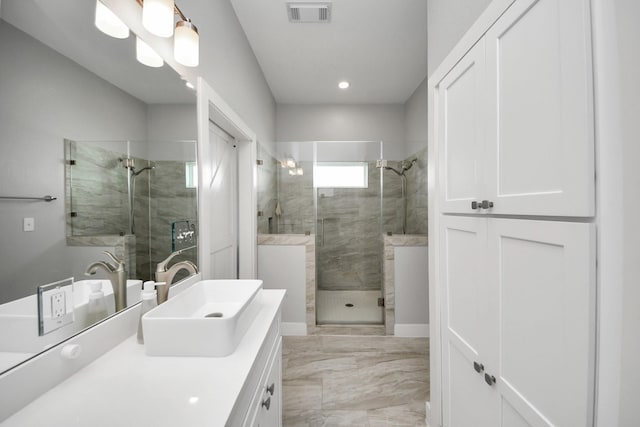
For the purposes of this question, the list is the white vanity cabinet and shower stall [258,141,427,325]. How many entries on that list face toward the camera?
1

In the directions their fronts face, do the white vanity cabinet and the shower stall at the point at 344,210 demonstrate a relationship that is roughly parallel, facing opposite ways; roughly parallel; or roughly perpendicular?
roughly perpendicular

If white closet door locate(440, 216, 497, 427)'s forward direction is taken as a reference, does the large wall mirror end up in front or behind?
in front

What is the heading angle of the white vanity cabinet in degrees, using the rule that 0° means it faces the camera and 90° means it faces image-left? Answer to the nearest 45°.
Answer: approximately 270°

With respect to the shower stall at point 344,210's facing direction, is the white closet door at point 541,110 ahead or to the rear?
ahead

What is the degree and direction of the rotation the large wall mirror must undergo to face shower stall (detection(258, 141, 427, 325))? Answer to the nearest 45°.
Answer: approximately 90° to its left

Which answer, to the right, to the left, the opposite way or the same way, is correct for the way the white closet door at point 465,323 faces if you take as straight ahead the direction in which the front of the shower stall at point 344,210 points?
to the right

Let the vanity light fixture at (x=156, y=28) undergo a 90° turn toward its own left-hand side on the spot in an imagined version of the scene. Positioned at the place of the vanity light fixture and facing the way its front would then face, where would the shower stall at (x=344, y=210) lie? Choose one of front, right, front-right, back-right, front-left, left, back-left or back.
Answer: front
